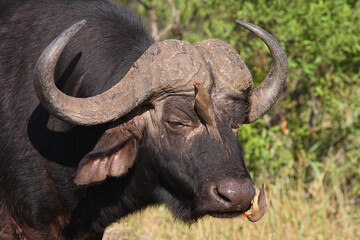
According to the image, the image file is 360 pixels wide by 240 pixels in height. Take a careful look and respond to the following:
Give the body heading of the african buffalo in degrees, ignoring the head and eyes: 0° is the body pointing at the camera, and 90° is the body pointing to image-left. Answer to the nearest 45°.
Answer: approximately 315°
